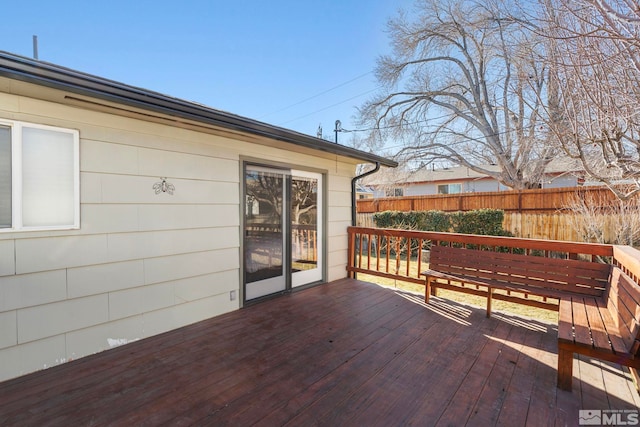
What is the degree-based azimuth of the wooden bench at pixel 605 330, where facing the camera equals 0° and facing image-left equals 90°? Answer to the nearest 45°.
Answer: approximately 90°

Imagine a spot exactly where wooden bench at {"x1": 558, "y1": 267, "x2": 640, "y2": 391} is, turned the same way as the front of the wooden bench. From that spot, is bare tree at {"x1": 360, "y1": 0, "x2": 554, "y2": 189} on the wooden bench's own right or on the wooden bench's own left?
on the wooden bench's own right

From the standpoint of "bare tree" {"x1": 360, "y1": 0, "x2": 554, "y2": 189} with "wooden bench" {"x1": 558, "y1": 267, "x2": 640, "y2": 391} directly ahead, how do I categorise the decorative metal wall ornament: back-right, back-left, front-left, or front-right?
front-right

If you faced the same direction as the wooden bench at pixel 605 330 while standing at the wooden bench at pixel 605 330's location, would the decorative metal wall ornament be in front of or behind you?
in front

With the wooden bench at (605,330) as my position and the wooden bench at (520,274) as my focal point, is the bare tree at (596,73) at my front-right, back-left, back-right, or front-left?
front-right

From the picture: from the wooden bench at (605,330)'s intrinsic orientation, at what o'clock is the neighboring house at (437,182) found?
The neighboring house is roughly at 2 o'clock from the wooden bench.

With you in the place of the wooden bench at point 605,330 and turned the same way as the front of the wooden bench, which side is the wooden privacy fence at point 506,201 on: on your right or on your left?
on your right

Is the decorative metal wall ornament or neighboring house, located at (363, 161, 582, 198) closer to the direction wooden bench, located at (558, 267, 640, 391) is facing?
the decorative metal wall ornament

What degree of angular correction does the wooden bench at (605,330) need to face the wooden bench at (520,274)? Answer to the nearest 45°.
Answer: approximately 45° to its right

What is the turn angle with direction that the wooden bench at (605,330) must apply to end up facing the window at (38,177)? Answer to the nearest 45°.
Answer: approximately 45° to its left

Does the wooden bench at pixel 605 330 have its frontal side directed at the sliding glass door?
yes
